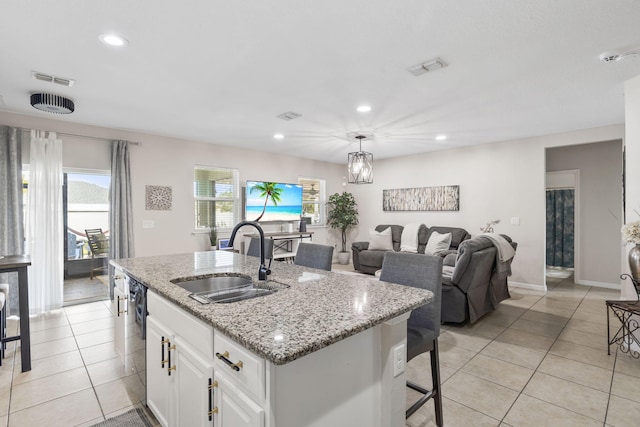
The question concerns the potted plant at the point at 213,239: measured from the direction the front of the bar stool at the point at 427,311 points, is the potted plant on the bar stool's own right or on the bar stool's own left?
on the bar stool's own right

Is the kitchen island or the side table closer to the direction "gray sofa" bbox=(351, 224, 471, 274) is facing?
the kitchen island

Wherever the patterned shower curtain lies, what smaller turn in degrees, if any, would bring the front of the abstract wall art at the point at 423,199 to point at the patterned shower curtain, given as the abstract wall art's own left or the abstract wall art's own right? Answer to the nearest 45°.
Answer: approximately 180°

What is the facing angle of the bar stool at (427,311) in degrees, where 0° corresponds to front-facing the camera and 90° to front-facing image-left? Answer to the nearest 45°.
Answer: approximately 45°

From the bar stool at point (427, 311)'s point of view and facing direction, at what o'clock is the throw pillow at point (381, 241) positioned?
The throw pillow is roughly at 4 o'clock from the bar stool.

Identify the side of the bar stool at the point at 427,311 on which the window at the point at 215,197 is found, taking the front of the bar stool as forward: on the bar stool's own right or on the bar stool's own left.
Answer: on the bar stool's own right

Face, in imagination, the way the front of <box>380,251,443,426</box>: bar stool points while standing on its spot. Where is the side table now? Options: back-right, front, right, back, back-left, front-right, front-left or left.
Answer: back

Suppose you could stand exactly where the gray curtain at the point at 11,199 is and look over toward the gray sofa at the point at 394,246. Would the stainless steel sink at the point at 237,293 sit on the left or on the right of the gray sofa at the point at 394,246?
right
